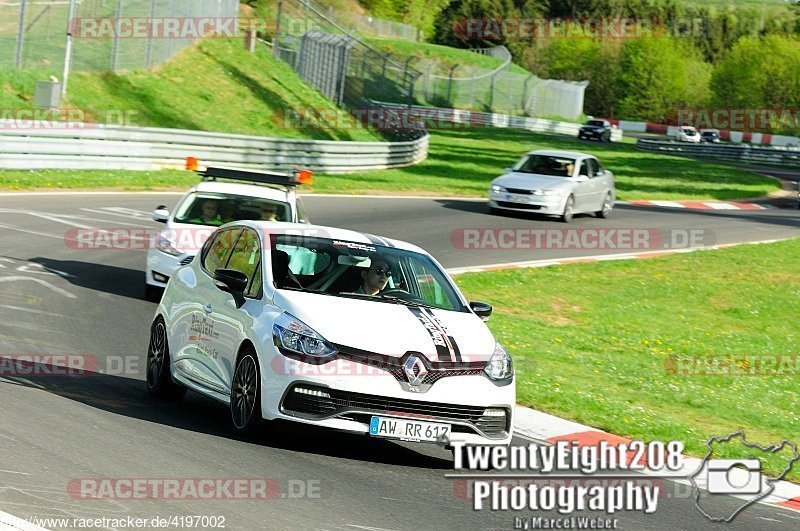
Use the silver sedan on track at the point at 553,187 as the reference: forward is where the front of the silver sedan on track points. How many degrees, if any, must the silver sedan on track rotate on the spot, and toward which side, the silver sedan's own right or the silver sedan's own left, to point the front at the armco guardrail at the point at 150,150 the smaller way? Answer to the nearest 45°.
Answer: approximately 45° to the silver sedan's own right

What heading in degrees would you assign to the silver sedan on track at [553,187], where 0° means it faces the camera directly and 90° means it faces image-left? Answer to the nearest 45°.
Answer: approximately 45°

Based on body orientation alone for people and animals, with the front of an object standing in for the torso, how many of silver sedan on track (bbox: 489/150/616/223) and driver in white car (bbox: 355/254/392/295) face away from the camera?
0

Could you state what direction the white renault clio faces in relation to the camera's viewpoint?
facing the viewer and to the right of the viewer

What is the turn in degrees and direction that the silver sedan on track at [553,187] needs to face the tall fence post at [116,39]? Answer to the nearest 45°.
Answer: approximately 90° to its right

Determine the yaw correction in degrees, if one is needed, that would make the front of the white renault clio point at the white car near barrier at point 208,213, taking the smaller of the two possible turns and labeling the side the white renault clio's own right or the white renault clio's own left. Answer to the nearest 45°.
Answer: approximately 135° to the white renault clio's own left

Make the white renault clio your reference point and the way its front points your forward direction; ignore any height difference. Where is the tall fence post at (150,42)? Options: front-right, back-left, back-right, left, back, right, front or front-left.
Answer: back-left

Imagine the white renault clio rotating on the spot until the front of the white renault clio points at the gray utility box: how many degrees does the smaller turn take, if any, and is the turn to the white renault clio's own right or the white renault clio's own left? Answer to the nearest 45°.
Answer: approximately 135° to the white renault clio's own left

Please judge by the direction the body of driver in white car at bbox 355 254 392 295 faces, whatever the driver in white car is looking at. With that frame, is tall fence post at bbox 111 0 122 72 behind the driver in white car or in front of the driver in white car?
behind

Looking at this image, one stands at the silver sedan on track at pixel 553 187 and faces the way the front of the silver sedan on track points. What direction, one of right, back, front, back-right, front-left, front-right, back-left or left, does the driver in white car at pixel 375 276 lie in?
front-left

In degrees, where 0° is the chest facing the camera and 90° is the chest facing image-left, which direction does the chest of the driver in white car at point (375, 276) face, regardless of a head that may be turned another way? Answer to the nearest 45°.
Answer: approximately 315°

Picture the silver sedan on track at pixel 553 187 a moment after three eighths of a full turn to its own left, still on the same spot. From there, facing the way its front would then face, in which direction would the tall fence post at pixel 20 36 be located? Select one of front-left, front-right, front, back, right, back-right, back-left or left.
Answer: back

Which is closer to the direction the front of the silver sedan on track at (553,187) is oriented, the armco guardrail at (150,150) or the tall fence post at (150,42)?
the armco guardrail

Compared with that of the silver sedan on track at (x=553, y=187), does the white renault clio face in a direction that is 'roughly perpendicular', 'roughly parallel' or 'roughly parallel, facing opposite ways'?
roughly perpendicular
